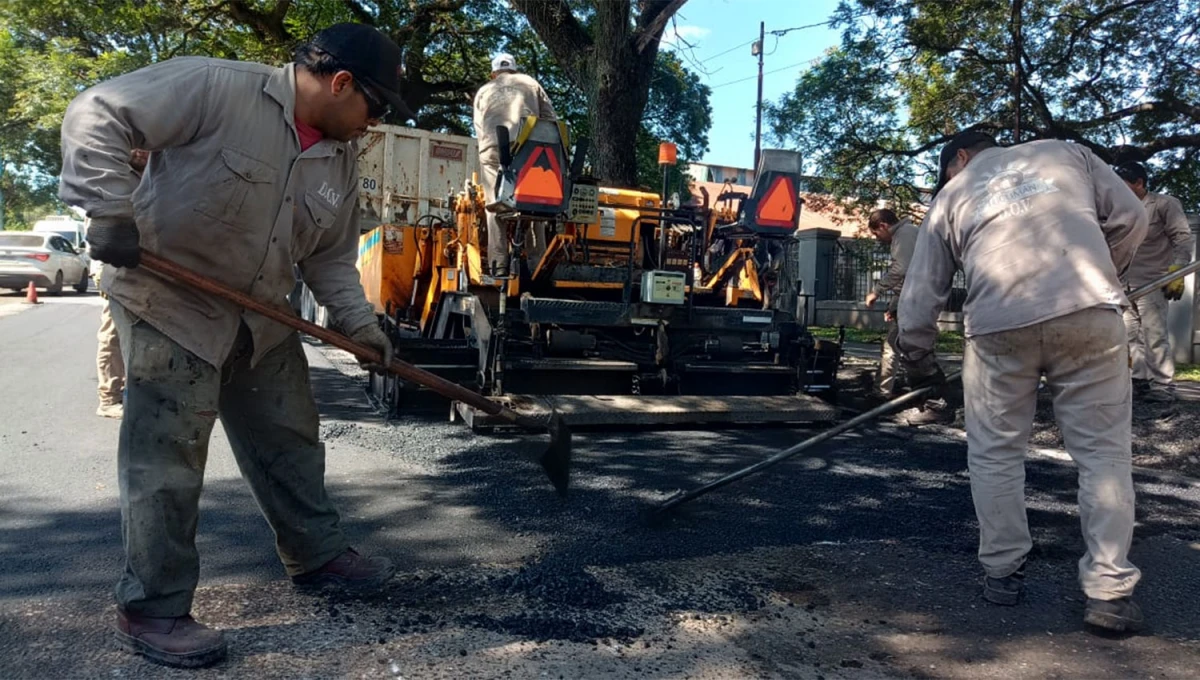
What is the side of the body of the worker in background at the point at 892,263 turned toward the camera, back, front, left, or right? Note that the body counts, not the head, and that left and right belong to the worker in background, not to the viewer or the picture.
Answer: left

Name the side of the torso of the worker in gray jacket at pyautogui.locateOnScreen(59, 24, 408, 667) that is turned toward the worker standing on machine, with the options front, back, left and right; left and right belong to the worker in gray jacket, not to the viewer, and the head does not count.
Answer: left

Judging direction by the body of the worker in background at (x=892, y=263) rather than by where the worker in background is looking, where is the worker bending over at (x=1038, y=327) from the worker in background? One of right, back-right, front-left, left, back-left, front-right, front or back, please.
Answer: left

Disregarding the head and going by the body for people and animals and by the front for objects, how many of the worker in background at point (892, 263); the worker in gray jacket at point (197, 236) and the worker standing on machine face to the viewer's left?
1

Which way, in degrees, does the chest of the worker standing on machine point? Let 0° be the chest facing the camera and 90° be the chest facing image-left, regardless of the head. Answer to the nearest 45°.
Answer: approximately 180°

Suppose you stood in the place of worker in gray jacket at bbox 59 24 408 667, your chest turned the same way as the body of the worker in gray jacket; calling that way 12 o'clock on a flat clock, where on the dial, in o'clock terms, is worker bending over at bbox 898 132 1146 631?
The worker bending over is roughly at 11 o'clock from the worker in gray jacket.

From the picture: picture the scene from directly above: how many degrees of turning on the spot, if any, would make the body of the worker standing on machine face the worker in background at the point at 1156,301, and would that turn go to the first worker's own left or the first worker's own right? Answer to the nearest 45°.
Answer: approximately 90° to the first worker's own right

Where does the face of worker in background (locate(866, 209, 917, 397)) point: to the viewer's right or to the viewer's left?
to the viewer's left

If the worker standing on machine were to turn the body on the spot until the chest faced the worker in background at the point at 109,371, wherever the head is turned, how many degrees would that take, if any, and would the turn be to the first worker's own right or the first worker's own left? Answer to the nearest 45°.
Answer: approximately 90° to the first worker's own left

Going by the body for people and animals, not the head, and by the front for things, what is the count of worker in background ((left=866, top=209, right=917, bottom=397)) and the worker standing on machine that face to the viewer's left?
1

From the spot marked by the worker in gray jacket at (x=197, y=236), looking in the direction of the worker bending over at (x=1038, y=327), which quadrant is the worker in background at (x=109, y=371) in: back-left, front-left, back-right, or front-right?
back-left

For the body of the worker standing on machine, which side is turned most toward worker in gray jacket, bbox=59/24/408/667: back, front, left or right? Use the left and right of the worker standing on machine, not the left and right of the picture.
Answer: back

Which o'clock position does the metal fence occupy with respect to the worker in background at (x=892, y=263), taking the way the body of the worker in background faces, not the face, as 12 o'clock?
The metal fence is roughly at 3 o'clock from the worker in background.
